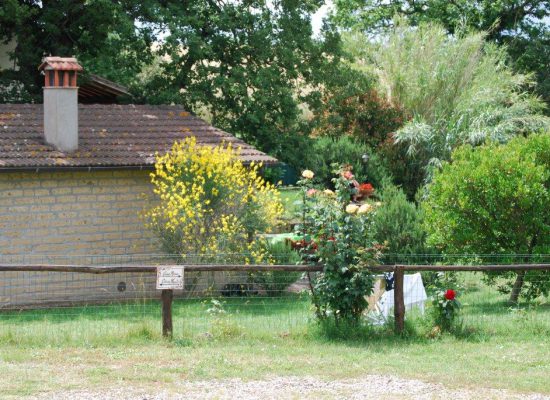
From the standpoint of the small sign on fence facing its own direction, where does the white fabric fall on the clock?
The white fabric is roughly at 8 o'clock from the small sign on fence.

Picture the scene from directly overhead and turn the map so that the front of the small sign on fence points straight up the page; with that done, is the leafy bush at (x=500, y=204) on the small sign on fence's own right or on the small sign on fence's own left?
on the small sign on fence's own left

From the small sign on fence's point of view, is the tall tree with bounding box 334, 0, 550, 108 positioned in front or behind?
behind

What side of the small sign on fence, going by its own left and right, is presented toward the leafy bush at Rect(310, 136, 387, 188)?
back

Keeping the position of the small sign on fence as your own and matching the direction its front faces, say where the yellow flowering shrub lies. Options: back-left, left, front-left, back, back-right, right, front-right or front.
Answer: back

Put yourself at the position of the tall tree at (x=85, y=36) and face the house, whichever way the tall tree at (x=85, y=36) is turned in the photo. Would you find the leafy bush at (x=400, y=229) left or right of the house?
left

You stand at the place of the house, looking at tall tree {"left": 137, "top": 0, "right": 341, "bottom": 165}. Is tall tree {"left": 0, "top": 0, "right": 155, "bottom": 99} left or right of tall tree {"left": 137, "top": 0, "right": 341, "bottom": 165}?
left

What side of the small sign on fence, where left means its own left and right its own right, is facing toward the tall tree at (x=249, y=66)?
back

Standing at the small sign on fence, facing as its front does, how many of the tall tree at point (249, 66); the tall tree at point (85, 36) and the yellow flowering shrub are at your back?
3

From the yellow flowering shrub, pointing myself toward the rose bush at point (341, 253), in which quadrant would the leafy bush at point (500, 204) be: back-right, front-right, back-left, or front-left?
front-left

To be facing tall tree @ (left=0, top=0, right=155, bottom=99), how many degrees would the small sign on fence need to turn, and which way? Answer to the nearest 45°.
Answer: approximately 180°

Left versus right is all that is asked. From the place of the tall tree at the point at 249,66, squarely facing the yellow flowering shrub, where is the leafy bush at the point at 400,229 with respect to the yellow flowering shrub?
left

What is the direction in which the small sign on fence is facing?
toward the camera

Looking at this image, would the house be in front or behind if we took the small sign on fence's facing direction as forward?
behind
